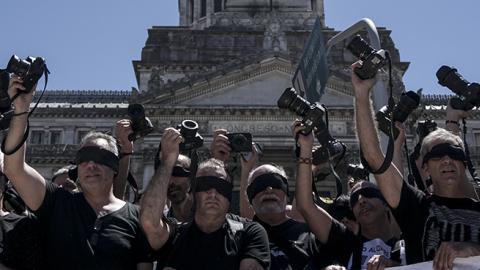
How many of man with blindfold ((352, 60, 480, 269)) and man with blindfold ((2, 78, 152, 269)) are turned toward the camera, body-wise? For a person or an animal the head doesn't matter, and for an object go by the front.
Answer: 2

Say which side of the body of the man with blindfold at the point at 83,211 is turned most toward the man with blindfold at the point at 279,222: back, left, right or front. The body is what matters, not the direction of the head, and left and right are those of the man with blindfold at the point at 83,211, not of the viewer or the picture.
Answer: left

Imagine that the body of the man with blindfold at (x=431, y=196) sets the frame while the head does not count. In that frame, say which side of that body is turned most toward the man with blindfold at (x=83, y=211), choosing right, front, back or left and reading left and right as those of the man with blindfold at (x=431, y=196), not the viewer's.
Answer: right

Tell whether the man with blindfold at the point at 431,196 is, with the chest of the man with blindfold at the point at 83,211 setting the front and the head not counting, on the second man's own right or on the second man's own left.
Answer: on the second man's own left

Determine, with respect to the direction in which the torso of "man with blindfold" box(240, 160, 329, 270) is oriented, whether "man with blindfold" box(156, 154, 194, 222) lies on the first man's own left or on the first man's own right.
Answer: on the first man's own right

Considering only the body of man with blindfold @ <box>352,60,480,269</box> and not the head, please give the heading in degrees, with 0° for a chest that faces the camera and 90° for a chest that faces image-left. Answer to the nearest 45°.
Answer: approximately 0°
